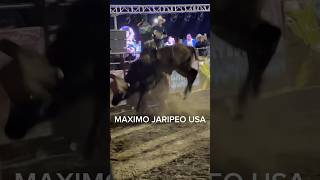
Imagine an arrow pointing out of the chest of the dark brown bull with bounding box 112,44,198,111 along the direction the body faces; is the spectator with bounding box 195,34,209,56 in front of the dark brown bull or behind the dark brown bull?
behind

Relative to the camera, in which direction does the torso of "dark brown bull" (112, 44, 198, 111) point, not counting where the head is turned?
to the viewer's left
